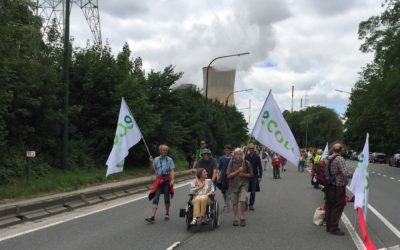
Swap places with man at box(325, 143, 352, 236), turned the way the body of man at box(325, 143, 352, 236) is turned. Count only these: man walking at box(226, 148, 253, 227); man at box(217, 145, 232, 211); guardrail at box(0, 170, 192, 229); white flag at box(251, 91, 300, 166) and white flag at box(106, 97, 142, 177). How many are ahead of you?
0

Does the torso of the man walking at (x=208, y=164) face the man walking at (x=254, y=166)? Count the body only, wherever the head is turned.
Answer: no

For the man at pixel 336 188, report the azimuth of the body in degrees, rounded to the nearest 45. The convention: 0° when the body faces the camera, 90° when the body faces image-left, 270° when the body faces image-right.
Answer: approximately 270°

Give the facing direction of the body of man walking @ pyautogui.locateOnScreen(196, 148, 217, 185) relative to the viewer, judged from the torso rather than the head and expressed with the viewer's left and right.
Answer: facing the viewer

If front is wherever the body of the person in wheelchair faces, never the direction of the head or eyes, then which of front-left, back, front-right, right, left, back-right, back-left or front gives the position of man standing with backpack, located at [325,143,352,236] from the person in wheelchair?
left

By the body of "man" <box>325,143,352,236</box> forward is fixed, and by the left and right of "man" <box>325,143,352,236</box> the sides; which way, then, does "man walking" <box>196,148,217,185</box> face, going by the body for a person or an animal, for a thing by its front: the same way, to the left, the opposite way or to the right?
to the right

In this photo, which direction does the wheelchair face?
toward the camera

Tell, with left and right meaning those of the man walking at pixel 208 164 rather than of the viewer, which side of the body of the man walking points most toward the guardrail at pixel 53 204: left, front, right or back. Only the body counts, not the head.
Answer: right

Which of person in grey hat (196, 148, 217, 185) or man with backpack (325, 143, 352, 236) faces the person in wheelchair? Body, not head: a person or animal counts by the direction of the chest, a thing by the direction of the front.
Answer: person in grey hat (196, 148, 217, 185)

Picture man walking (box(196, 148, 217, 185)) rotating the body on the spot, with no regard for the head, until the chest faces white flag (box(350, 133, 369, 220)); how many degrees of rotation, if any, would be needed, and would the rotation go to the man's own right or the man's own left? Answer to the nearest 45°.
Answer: approximately 45° to the man's own left

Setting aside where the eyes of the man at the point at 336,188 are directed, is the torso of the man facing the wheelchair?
no

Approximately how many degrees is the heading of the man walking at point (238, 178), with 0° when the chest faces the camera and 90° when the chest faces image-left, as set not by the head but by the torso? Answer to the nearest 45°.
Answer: approximately 0°

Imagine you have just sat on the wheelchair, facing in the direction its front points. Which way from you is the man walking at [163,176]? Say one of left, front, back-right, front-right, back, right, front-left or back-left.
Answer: back-right

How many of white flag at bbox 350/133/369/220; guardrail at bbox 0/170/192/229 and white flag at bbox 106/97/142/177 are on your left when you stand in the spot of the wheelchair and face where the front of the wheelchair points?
1

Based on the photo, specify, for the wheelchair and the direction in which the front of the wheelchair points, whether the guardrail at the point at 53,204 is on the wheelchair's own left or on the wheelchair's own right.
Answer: on the wheelchair's own right

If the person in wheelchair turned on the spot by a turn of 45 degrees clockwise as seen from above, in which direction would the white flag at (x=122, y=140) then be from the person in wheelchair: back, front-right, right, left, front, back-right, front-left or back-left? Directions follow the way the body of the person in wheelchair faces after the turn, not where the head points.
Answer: right

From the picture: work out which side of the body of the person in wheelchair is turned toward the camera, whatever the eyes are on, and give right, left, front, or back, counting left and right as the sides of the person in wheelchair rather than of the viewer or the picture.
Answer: front
